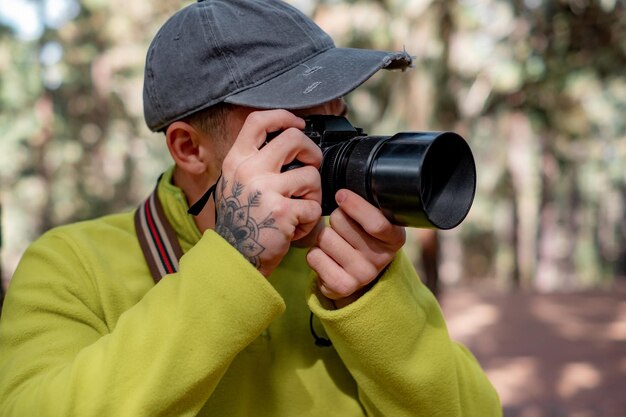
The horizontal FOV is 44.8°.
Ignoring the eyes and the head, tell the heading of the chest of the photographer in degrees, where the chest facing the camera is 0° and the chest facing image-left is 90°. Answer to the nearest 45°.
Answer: approximately 315°
